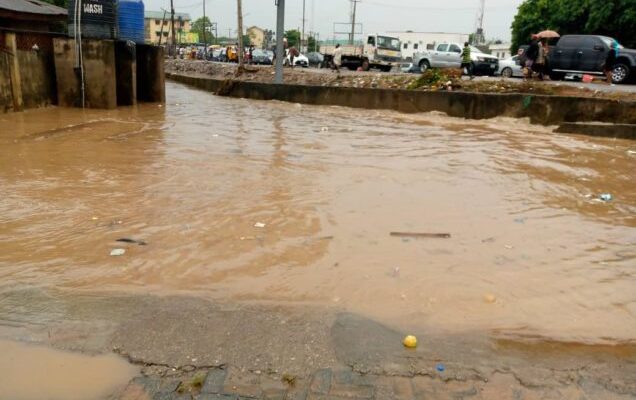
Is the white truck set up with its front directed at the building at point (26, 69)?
no

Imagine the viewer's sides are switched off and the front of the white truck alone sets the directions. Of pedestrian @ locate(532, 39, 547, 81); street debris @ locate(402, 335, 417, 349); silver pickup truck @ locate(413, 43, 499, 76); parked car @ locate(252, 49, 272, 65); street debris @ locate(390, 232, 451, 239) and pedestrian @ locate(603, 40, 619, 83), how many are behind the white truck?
1

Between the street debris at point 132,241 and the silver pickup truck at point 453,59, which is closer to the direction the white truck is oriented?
the silver pickup truck

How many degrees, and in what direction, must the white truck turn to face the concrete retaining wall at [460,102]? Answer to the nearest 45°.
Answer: approximately 45° to its right

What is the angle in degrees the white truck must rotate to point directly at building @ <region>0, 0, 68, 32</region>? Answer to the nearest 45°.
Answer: approximately 90° to its right

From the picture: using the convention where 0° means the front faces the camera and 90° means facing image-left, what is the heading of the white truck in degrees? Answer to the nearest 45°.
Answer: approximately 315°

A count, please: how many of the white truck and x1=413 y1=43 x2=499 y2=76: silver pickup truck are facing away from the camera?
0

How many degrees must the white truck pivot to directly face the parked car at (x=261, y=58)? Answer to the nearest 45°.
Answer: approximately 180°

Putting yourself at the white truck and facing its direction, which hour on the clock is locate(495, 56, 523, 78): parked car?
The parked car is roughly at 12 o'clock from the white truck.

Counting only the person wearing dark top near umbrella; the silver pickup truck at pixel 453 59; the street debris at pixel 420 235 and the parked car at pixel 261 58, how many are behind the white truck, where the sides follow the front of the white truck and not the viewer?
1

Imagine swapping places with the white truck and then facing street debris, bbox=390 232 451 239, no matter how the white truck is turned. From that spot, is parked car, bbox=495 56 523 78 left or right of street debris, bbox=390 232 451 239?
left
